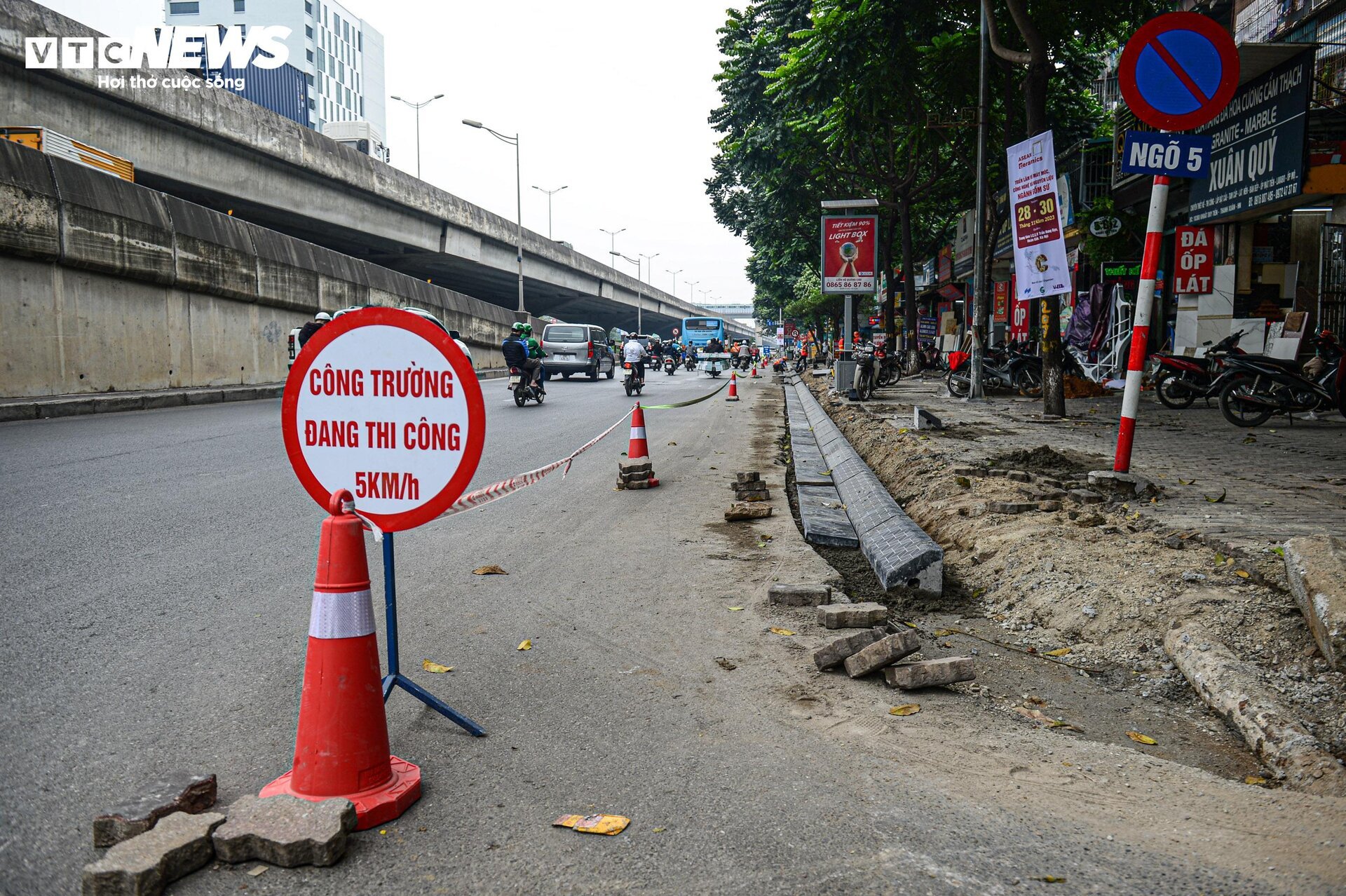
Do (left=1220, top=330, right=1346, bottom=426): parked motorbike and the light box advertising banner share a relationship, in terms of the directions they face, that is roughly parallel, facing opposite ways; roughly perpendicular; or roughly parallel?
roughly perpendicular

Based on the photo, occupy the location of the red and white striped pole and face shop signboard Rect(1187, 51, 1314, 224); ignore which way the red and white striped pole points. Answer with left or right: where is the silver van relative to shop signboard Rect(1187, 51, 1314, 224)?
left

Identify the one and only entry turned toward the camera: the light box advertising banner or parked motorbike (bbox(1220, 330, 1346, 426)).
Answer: the light box advertising banner

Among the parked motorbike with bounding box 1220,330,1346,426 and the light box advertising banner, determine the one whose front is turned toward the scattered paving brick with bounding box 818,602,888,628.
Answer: the light box advertising banner

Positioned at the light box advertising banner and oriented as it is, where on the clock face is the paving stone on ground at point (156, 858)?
The paving stone on ground is roughly at 12 o'clock from the light box advertising banner.

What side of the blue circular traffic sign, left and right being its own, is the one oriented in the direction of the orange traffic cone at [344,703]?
front

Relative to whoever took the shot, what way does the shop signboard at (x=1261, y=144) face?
facing the viewer and to the left of the viewer

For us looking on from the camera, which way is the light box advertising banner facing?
facing the viewer

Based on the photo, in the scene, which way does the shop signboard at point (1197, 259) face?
toward the camera

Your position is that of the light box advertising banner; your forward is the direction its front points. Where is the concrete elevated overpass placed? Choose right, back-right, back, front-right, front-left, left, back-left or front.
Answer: right
